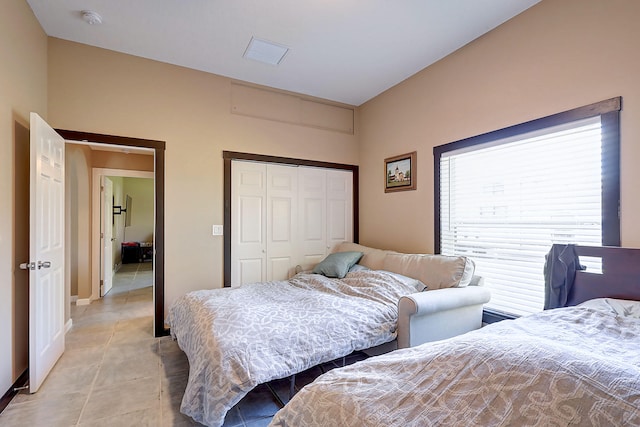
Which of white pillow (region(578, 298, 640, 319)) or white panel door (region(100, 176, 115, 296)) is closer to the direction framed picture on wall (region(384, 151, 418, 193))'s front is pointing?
the white panel door

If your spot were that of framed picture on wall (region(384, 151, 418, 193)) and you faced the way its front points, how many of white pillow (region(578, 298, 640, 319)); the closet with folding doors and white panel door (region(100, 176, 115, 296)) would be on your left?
1

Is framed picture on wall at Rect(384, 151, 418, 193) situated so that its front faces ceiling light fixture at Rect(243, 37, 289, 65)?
yes

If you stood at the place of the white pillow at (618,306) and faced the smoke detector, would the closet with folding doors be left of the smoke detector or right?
right

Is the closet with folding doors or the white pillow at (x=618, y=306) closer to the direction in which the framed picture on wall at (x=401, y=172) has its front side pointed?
the closet with folding doors

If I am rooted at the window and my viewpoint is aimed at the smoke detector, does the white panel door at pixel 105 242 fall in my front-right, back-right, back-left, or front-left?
front-right

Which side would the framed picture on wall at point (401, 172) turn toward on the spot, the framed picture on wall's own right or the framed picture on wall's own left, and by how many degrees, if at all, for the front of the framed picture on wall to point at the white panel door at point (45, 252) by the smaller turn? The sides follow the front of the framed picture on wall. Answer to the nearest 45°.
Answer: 0° — it already faces it

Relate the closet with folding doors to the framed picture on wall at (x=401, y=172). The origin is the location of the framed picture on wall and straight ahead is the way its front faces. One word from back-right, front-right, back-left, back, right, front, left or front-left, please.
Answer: front-right

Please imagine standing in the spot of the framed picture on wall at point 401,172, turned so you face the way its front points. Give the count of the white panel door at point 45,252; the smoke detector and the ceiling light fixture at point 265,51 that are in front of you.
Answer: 3

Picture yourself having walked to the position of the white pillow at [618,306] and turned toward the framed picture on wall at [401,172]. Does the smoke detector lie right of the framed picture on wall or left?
left

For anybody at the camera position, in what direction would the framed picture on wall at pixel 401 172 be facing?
facing the viewer and to the left of the viewer

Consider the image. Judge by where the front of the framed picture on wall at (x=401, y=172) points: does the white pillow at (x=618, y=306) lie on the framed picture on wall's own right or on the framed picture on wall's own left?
on the framed picture on wall's own left

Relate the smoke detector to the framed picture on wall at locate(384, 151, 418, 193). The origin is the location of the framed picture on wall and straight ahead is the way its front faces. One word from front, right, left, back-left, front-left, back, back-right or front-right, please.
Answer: front

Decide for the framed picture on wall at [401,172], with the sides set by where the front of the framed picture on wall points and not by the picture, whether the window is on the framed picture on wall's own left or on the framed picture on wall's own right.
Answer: on the framed picture on wall's own left
